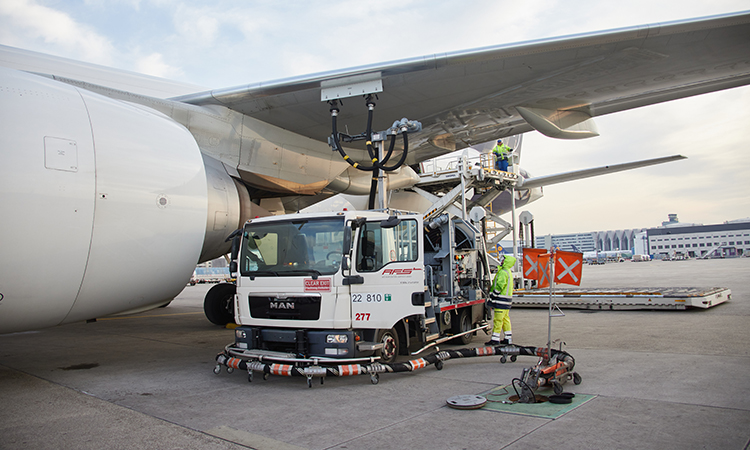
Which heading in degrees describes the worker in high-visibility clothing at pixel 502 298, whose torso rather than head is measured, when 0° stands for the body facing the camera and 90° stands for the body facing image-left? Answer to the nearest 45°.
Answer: approximately 90°

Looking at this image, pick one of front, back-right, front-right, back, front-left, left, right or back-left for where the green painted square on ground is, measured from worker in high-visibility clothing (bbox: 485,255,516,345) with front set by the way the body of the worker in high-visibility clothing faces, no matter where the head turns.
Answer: left

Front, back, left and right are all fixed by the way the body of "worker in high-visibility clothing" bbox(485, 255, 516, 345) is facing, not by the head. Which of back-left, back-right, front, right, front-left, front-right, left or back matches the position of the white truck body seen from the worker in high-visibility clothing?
front-left

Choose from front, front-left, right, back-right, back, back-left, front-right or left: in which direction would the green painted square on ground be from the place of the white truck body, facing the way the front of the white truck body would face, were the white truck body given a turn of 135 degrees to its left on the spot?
front-right

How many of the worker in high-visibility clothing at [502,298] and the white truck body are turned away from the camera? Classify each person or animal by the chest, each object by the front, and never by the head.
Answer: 0

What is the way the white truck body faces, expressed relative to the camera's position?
facing the viewer and to the left of the viewer
